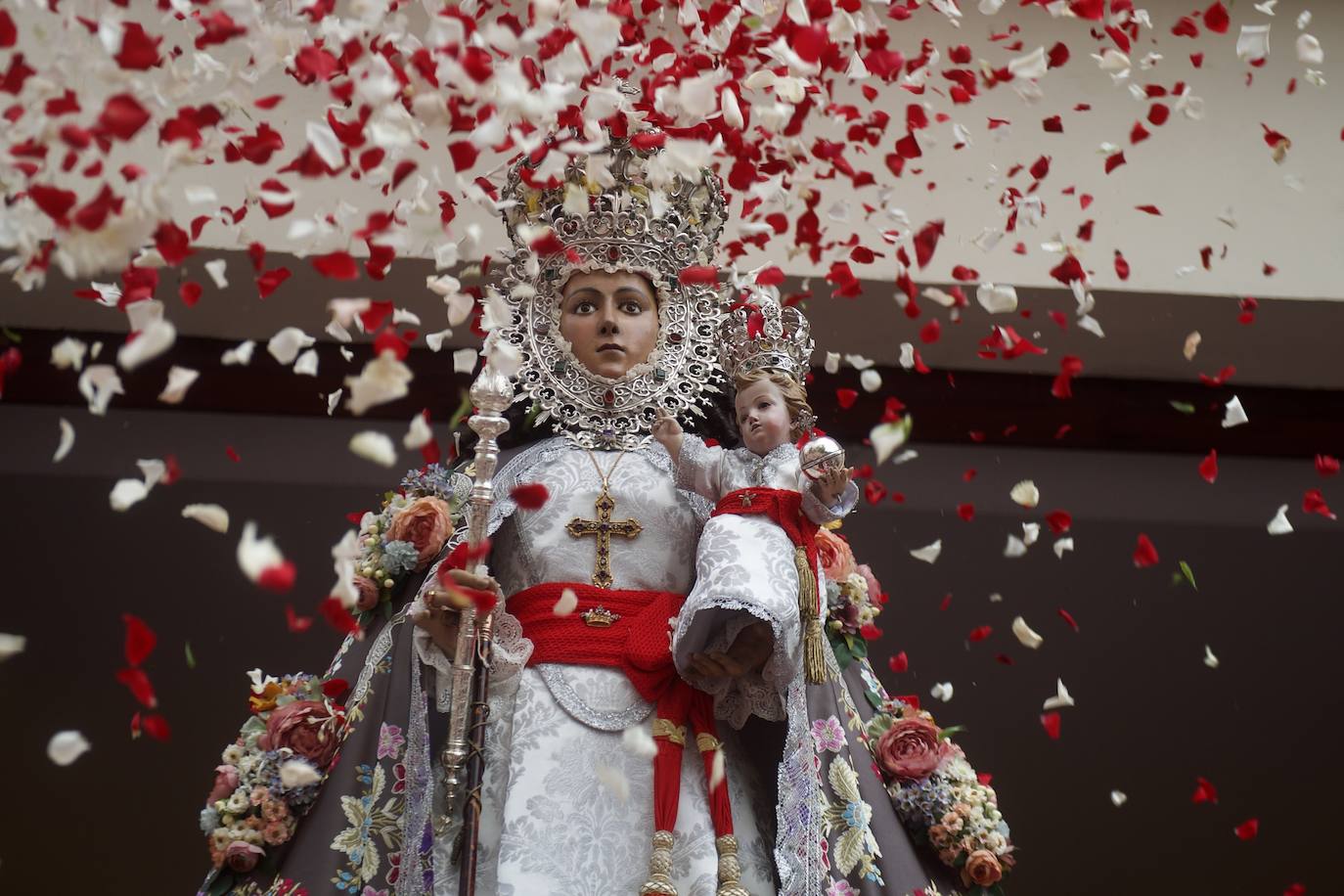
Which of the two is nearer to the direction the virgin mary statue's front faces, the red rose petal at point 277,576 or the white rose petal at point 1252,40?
the red rose petal

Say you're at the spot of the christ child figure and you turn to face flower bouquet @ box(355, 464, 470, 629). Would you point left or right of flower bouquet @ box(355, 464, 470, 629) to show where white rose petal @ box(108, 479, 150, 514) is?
left

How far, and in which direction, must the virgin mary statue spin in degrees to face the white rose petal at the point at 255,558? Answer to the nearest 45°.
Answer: approximately 45° to its right

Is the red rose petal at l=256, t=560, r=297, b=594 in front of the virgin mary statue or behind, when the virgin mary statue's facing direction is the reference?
in front

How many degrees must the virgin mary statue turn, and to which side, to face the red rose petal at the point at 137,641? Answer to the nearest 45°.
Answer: approximately 45° to its right

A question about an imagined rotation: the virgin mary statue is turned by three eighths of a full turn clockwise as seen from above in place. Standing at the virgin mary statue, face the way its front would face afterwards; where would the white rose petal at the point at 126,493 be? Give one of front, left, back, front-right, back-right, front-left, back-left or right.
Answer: left

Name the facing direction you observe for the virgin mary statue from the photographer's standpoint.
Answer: facing the viewer
